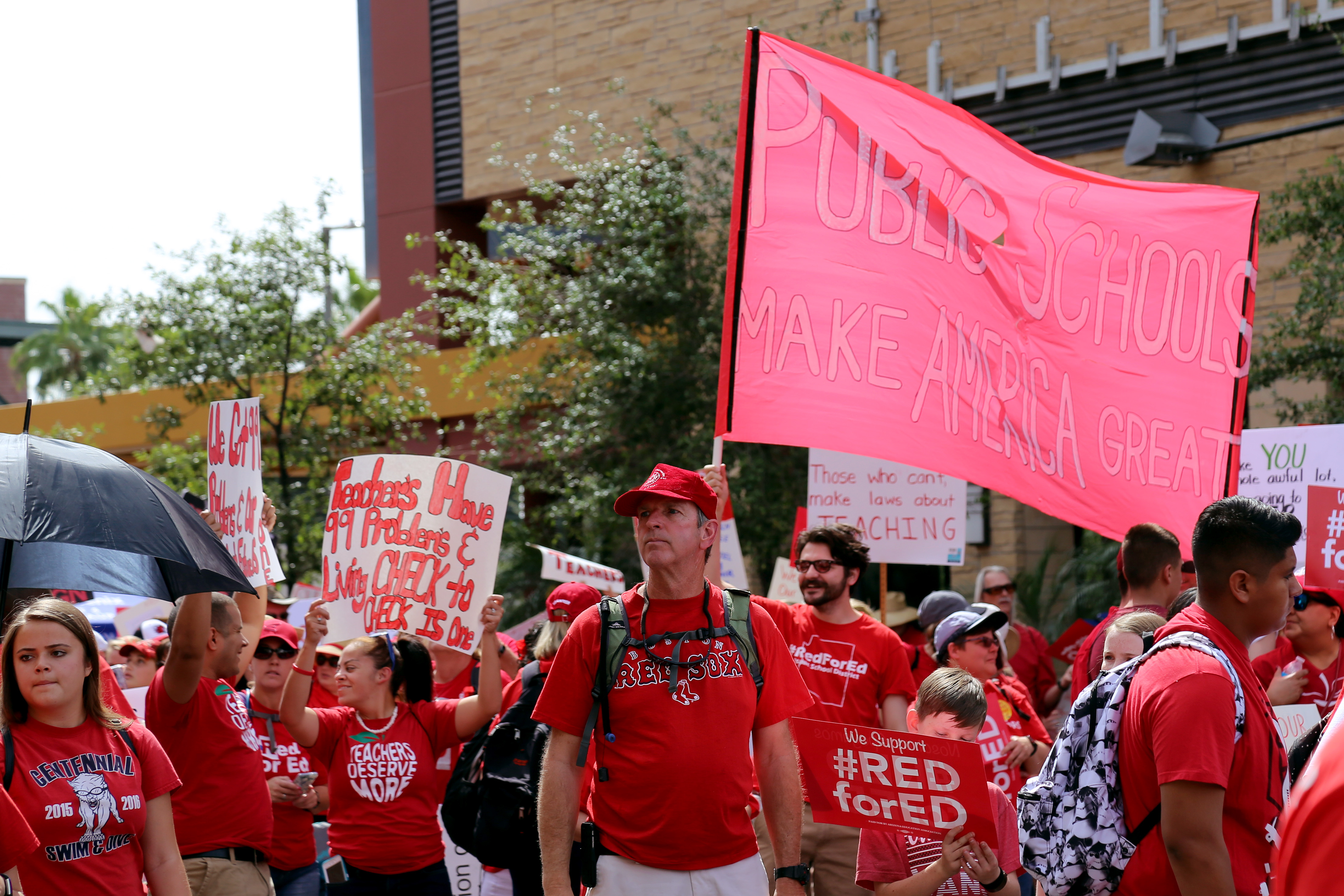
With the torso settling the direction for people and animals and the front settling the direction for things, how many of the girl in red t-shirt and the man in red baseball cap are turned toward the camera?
2

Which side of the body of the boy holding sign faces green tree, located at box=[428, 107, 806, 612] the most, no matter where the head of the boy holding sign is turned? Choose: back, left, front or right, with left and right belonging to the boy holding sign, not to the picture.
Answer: back

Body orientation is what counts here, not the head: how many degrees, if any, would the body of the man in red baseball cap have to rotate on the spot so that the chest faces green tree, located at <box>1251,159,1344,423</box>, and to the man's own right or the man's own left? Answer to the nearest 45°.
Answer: approximately 135° to the man's own left

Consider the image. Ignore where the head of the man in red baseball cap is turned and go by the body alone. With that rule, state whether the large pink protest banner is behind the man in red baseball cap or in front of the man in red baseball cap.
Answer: behind

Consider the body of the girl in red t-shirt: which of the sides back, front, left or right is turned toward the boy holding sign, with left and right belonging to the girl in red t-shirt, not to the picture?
left

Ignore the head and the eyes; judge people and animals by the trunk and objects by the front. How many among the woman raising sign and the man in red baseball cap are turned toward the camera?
2

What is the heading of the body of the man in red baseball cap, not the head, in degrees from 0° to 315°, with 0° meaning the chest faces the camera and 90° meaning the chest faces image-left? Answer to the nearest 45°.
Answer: approximately 0°

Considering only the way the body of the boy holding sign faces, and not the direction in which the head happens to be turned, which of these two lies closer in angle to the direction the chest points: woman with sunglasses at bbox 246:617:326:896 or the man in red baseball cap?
the man in red baseball cap

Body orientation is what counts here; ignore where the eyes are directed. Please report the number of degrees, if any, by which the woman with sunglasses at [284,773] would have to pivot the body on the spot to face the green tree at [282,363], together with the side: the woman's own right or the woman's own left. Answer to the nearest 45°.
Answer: approximately 180°

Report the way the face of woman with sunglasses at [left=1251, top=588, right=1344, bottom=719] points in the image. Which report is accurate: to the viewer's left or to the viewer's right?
to the viewer's left
